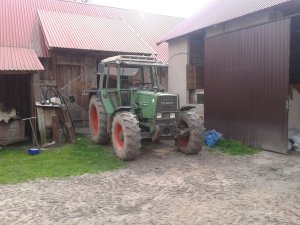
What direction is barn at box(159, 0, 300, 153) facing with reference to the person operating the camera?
facing the viewer and to the left of the viewer

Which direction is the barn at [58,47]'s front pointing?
toward the camera

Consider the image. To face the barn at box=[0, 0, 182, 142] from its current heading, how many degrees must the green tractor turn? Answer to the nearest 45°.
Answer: approximately 180°

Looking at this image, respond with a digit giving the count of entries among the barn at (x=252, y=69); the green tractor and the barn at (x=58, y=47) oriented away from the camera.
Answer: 0

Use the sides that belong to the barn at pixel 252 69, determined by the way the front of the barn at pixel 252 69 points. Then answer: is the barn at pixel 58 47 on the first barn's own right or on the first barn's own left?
on the first barn's own right

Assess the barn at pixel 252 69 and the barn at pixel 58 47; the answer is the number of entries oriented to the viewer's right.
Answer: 0

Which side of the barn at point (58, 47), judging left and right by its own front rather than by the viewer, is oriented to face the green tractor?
front

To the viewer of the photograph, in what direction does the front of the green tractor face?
facing the viewer and to the right of the viewer

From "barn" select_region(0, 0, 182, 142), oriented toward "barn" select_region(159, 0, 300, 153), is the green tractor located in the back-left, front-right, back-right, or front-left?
front-right

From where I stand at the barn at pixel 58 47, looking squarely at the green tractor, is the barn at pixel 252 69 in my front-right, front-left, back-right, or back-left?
front-left

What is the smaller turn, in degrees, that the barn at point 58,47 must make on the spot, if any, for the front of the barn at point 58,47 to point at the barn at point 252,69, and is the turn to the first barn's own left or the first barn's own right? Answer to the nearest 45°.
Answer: approximately 45° to the first barn's own left

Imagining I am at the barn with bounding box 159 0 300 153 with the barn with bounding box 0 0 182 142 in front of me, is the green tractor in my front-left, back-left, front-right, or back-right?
front-left

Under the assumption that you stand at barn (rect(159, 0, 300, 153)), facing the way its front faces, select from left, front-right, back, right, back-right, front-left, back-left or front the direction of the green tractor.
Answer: front
